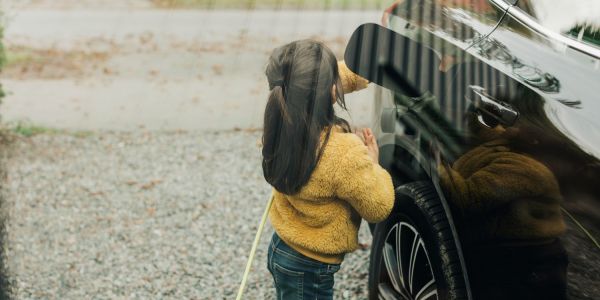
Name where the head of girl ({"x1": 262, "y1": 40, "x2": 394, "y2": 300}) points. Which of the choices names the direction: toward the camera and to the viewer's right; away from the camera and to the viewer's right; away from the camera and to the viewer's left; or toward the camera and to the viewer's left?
away from the camera and to the viewer's right

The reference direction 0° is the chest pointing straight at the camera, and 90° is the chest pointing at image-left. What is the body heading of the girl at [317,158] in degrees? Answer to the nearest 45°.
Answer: approximately 225°

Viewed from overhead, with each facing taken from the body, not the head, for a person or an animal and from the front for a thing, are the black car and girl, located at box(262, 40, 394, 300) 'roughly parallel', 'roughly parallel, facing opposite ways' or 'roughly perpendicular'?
roughly perpendicular
